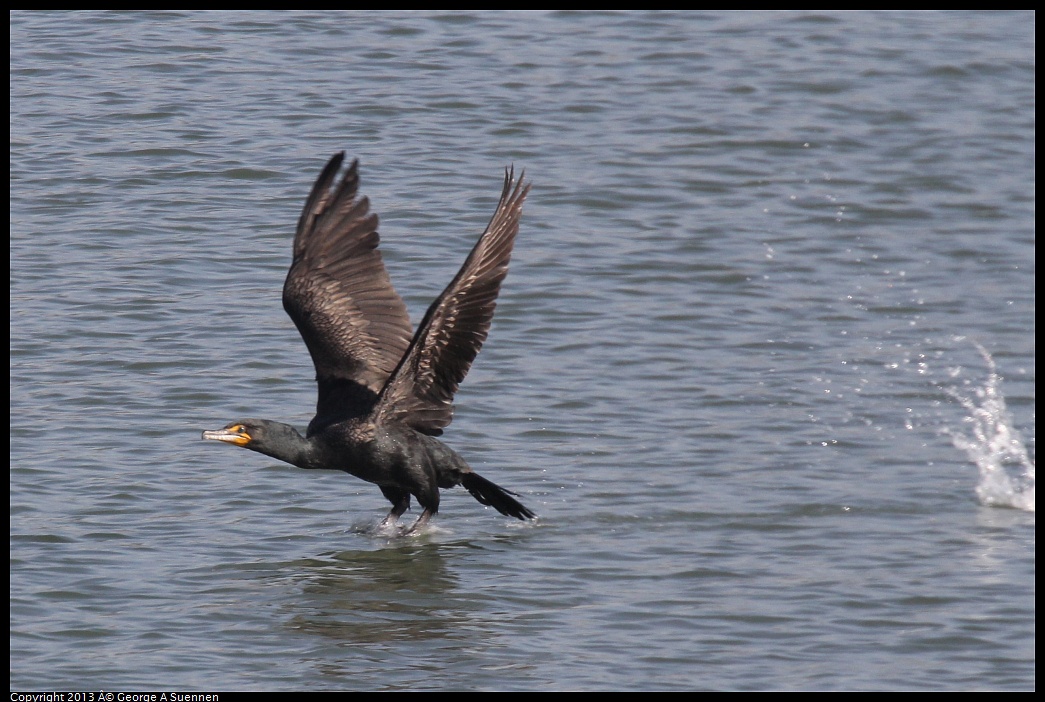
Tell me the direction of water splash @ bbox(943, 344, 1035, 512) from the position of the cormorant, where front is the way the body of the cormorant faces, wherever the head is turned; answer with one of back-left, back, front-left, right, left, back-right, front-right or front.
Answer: back

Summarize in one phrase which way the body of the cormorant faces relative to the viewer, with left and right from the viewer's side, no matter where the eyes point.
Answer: facing to the left of the viewer
